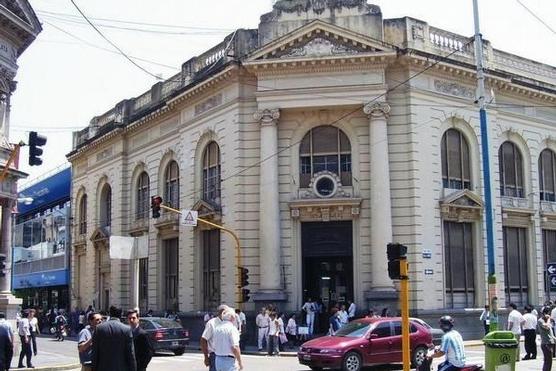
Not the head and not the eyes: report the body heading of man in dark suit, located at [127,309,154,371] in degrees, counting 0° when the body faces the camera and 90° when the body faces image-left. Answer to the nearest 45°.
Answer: approximately 45°

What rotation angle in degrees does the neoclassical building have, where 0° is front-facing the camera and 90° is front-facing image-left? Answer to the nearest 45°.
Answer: approximately 0°

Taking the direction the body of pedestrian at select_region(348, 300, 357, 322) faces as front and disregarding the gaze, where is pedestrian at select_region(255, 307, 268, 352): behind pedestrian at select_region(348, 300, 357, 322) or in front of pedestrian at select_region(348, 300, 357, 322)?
in front

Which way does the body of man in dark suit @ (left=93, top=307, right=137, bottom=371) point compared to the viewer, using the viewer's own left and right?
facing away from the viewer

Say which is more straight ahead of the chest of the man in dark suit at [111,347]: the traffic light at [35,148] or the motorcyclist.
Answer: the traffic light

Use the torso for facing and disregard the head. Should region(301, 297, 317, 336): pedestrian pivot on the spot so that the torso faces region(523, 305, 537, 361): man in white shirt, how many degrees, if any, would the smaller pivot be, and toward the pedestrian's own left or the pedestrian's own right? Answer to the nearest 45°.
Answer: approximately 45° to the pedestrian's own left

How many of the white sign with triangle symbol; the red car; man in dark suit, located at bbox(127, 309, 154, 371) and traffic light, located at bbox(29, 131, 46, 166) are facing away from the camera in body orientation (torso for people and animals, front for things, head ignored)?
0

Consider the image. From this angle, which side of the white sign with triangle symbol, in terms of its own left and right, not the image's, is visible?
front

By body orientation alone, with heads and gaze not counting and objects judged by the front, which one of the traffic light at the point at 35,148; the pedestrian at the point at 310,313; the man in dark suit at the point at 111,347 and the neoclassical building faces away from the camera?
the man in dark suit

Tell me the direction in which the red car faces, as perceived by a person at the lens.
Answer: facing the viewer and to the left of the viewer
